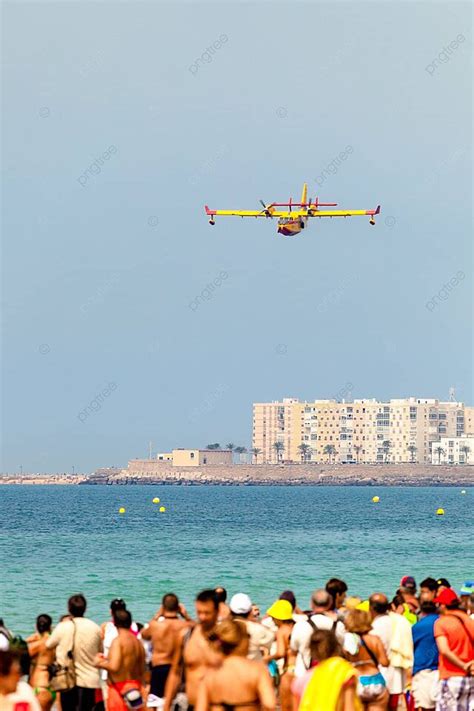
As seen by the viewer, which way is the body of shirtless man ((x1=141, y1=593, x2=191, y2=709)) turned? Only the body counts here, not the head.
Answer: away from the camera

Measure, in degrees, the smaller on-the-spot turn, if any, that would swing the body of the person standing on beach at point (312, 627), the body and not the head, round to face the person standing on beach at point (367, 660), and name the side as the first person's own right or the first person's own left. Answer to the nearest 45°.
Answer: approximately 90° to the first person's own right

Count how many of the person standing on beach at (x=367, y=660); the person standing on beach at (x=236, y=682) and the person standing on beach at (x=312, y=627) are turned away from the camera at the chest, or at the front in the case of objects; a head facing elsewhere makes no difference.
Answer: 3

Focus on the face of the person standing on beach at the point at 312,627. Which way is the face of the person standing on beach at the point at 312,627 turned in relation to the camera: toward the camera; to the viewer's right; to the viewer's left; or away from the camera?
away from the camera

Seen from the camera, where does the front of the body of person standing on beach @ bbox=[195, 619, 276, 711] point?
away from the camera

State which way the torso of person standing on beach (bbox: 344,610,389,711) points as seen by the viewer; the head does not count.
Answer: away from the camera

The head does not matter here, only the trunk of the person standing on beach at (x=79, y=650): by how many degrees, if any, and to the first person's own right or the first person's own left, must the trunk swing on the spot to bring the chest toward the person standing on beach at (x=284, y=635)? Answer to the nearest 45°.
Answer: approximately 45° to the first person's own right

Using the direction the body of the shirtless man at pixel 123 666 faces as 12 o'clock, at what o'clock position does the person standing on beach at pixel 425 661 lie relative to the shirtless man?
The person standing on beach is roughly at 4 o'clock from the shirtless man.

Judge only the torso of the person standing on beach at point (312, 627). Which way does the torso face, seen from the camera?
away from the camera

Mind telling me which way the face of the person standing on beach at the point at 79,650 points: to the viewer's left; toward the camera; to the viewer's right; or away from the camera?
away from the camera
